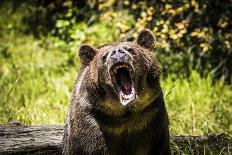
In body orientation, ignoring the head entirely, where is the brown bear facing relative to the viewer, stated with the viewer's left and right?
facing the viewer
